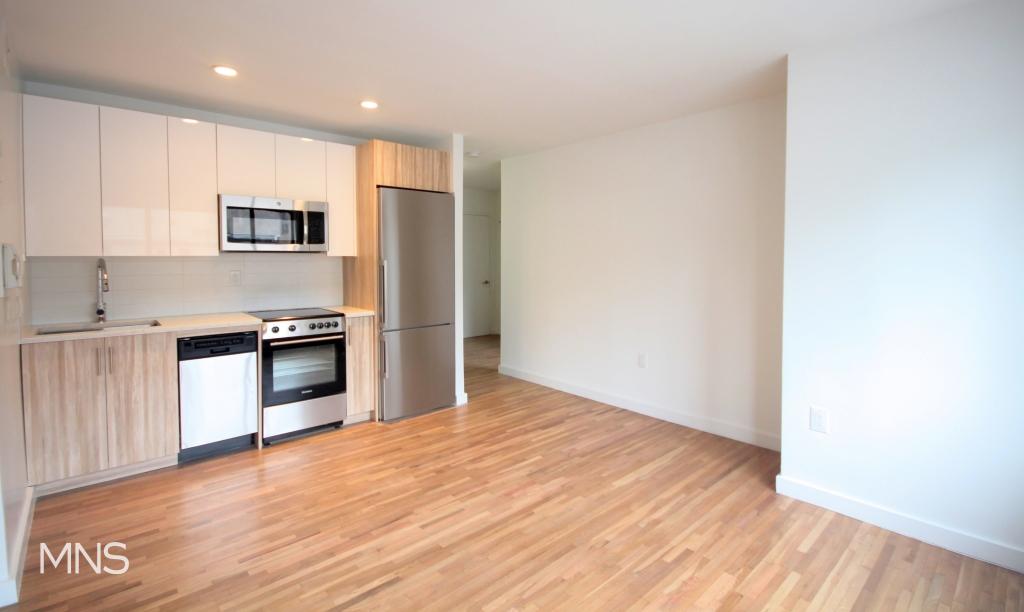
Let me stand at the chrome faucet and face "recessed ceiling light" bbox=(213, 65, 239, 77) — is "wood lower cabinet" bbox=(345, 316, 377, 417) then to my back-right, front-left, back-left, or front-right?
front-left

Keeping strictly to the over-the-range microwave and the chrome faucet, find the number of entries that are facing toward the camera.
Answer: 2

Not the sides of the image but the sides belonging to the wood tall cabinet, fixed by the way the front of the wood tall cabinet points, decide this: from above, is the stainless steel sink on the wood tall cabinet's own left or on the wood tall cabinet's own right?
on the wood tall cabinet's own right

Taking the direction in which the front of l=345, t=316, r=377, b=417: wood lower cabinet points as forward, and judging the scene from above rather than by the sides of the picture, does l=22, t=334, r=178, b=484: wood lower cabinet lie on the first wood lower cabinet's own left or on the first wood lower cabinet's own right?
on the first wood lower cabinet's own right

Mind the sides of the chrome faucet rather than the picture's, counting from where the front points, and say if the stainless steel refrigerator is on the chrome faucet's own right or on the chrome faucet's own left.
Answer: on the chrome faucet's own left

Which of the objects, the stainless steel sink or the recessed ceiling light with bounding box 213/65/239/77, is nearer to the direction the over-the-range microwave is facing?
the recessed ceiling light

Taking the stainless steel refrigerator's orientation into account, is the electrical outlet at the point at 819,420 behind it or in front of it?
in front

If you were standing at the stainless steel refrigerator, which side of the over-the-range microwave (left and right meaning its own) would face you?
left

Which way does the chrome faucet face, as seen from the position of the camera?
facing the viewer

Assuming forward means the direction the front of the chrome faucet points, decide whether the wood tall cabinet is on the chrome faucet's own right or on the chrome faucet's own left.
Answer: on the chrome faucet's own left

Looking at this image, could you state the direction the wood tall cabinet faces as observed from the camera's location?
facing the viewer and to the right of the viewer

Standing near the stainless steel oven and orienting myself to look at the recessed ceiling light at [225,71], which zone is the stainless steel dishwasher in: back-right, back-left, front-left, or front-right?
front-right

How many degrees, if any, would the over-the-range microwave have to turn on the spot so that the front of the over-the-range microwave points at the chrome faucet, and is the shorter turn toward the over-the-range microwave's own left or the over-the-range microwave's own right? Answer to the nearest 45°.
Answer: approximately 90° to the over-the-range microwave's own right

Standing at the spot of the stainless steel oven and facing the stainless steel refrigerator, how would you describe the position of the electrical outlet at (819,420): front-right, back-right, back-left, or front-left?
front-right
